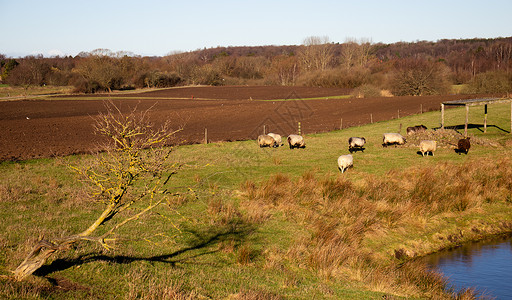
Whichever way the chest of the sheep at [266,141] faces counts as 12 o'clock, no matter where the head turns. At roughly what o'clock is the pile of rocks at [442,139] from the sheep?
The pile of rocks is roughly at 6 o'clock from the sheep.

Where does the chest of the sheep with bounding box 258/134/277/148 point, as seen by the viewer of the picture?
to the viewer's left

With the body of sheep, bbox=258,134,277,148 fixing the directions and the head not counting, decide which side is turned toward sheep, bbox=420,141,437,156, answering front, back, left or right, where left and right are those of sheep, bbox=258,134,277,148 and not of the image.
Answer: back

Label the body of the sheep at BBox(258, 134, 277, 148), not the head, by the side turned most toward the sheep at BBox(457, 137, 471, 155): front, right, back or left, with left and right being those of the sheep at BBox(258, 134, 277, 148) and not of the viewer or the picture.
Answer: back

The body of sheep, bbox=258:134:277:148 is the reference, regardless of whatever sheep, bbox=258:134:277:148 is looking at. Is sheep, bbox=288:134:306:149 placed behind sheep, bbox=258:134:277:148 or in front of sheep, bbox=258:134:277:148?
behind

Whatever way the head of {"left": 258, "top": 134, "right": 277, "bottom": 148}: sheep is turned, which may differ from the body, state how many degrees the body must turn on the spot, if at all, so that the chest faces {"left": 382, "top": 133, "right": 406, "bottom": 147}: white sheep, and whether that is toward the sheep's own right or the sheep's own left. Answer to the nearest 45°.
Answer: approximately 180°
